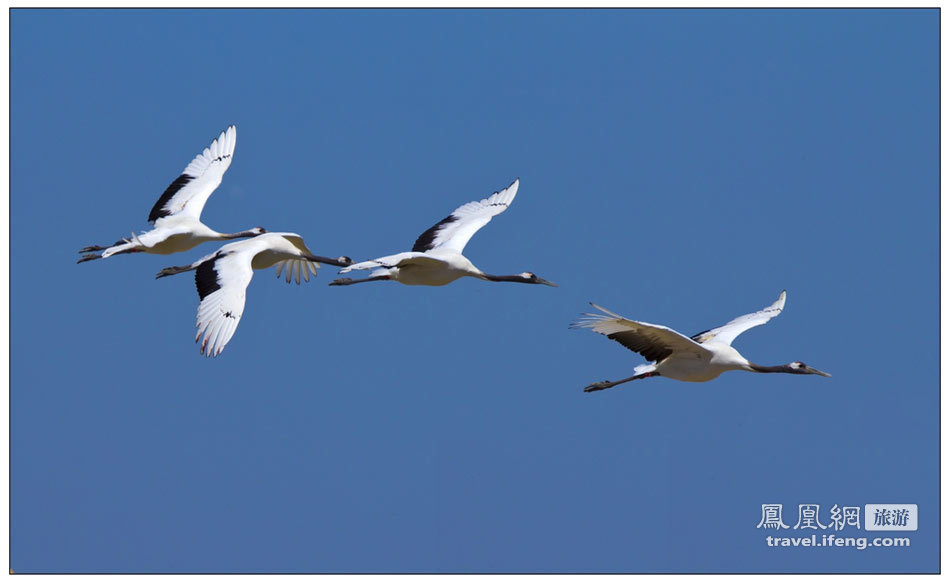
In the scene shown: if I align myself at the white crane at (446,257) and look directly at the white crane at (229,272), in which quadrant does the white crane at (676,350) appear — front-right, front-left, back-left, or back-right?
back-left

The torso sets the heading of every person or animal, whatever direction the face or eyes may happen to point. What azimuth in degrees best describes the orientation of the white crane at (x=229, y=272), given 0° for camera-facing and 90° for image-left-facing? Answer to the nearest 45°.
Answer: approximately 270°

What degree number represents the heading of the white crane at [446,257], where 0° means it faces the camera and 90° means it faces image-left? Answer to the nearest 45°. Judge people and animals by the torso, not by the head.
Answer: approximately 270°

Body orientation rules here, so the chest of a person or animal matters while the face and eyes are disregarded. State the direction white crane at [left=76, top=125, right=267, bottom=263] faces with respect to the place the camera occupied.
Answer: facing to the right of the viewer

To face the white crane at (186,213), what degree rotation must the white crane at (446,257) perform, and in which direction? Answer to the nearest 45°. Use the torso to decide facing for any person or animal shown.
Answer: approximately 180°

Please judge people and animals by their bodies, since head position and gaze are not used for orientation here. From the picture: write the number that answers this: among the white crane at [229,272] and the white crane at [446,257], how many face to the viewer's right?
2

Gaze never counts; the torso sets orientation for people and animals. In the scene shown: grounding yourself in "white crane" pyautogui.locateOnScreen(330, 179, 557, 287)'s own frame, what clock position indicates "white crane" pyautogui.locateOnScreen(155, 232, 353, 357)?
"white crane" pyautogui.locateOnScreen(155, 232, 353, 357) is roughly at 5 o'clock from "white crane" pyautogui.locateOnScreen(330, 179, 557, 287).

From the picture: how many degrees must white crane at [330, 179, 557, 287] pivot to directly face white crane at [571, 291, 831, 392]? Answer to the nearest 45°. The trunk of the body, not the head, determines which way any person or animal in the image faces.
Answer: approximately 45° to its right

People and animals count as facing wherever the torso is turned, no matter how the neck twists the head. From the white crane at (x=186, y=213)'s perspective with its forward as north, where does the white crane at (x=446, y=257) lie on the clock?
the white crane at (x=446, y=257) is roughly at 1 o'clock from the white crane at (x=186, y=213).

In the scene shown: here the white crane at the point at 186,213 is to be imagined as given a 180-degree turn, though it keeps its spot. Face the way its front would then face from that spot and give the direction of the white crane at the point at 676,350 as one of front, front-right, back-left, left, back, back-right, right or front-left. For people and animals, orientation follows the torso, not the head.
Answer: back-left

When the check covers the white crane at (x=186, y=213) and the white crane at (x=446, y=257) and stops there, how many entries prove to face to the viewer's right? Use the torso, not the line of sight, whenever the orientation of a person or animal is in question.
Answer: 2
